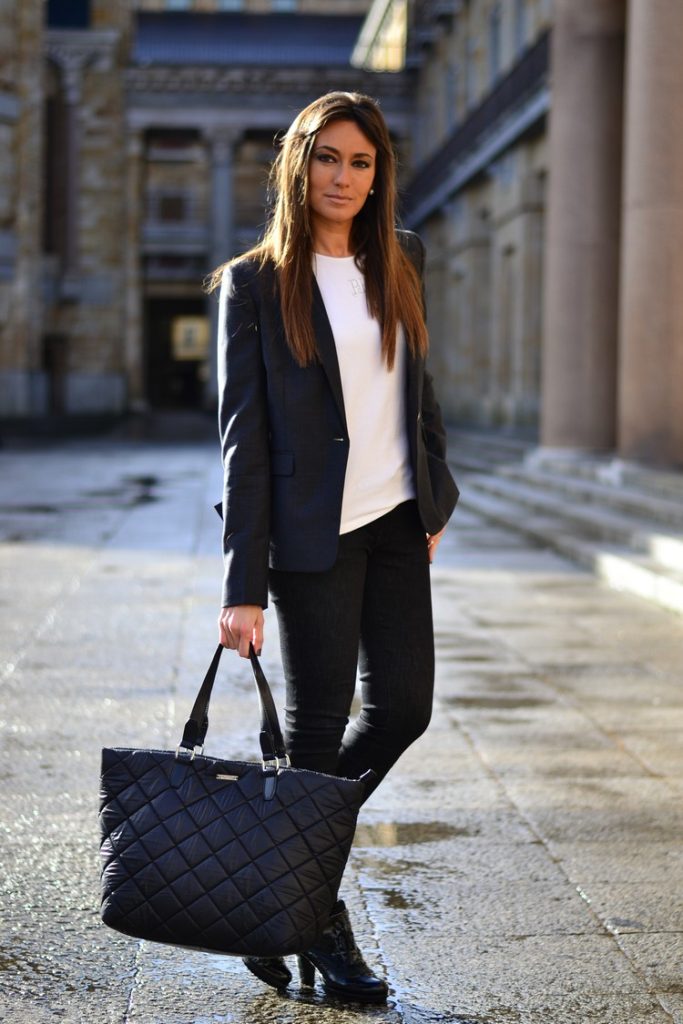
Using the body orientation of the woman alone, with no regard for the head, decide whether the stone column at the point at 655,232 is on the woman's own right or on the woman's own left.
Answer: on the woman's own left

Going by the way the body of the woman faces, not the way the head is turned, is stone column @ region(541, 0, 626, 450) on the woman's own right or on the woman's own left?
on the woman's own left

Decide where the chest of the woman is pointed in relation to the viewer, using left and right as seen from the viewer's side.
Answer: facing the viewer and to the right of the viewer
